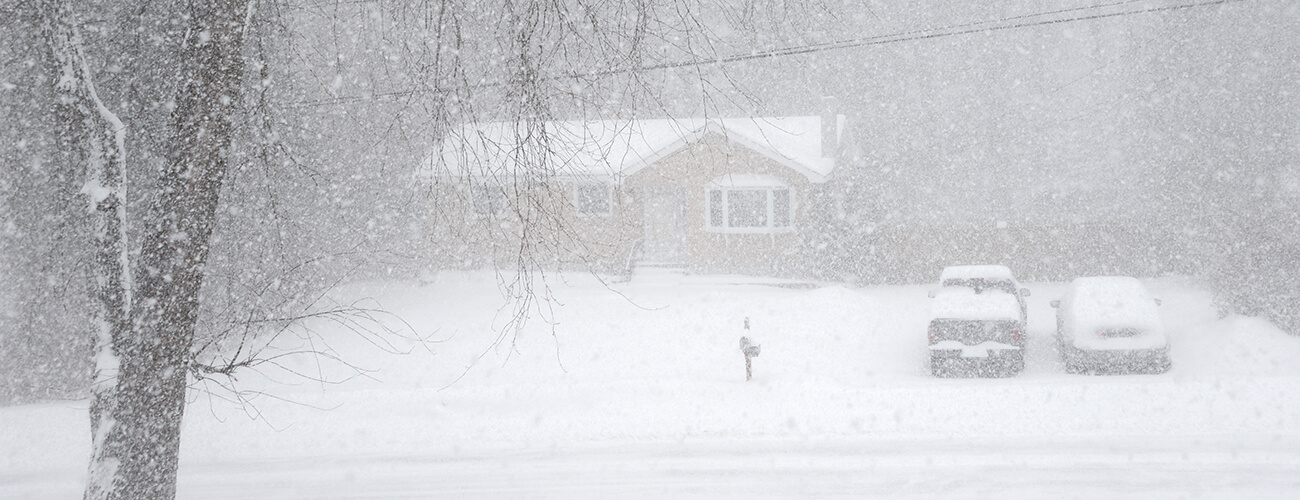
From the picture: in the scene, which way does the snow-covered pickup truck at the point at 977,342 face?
away from the camera

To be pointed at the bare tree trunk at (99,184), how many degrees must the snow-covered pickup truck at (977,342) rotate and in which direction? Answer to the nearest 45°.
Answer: approximately 180°

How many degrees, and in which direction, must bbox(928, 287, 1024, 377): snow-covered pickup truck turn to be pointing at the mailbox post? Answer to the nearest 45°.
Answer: approximately 135° to its left

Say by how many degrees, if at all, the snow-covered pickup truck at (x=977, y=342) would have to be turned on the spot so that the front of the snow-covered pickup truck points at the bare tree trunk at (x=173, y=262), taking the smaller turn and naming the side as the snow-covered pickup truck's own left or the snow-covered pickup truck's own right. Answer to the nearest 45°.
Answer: approximately 180°
